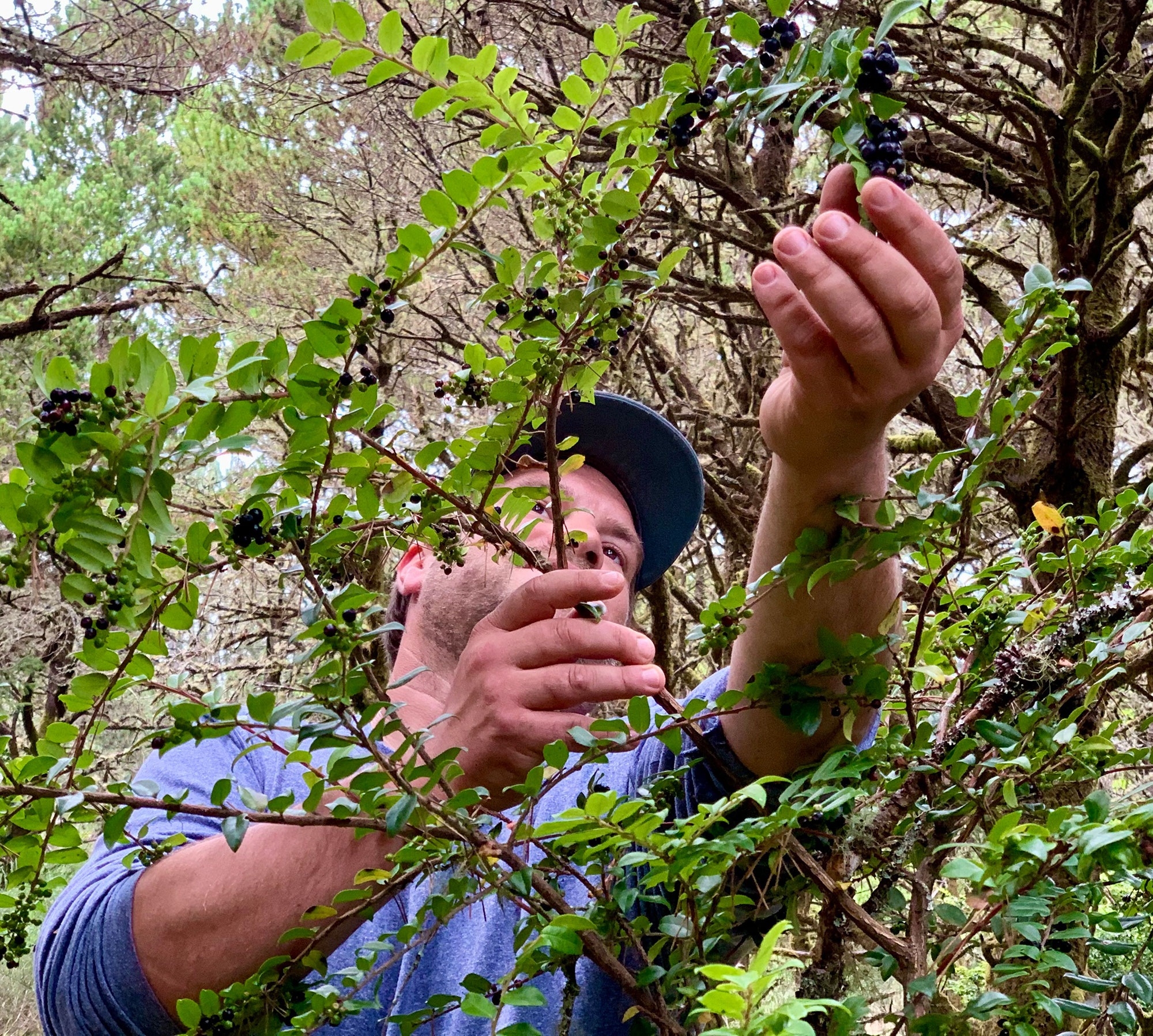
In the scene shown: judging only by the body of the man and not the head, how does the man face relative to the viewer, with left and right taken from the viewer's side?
facing the viewer and to the right of the viewer
